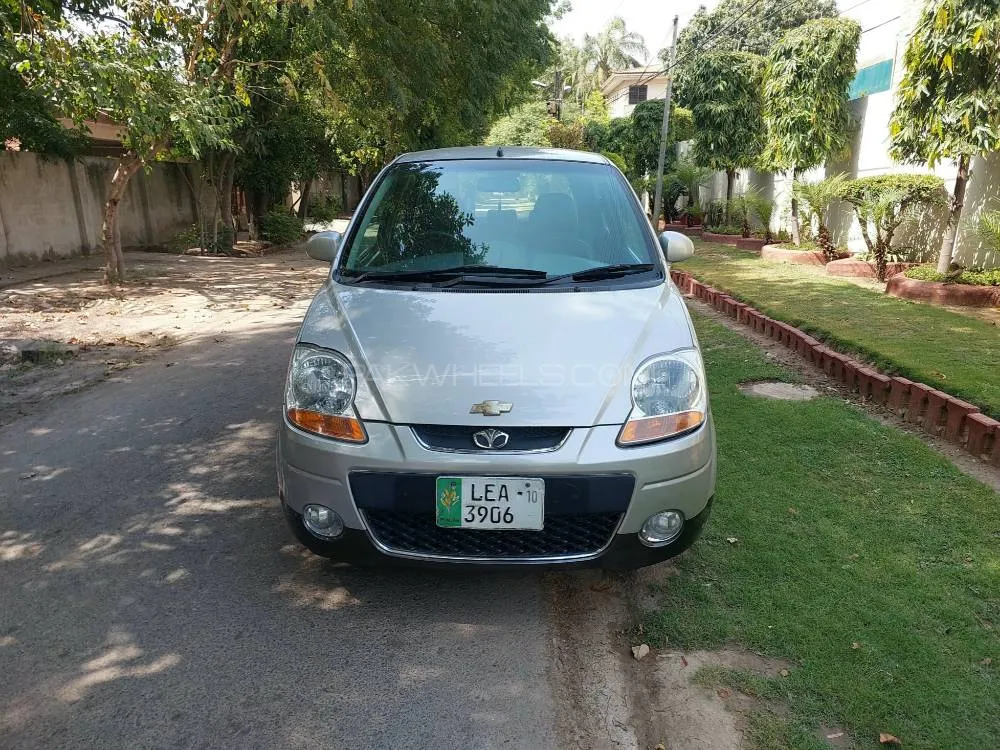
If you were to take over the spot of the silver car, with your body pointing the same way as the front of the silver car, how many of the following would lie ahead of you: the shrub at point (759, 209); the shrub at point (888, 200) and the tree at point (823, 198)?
0

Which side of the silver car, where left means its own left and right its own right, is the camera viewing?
front

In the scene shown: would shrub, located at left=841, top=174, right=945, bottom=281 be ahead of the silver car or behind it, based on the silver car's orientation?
behind

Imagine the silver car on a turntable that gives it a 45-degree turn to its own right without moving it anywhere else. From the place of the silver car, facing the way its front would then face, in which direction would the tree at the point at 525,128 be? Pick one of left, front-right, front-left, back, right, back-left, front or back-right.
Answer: back-right

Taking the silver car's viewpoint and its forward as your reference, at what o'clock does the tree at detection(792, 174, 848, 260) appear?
The tree is roughly at 7 o'clock from the silver car.

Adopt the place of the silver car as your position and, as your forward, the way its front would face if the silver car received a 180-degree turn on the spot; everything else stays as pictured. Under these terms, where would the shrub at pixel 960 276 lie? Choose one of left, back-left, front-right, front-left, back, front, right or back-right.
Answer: front-right

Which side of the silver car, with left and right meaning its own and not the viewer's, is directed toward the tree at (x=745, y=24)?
back

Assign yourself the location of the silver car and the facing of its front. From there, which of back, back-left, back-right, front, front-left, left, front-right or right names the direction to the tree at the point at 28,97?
back-right

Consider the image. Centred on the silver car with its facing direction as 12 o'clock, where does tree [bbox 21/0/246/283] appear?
The tree is roughly at 5 o'clock from the silver car.

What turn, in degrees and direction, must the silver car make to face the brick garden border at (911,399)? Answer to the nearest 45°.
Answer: approximately 135° to its left
